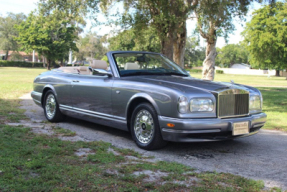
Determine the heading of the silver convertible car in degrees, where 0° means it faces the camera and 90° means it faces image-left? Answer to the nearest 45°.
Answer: approximately 315°

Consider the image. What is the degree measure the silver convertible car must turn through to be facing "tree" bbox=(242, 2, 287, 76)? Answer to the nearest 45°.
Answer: approximately 135° to its left

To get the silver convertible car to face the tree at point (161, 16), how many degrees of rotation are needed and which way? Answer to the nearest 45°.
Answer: approximately 135° to its left

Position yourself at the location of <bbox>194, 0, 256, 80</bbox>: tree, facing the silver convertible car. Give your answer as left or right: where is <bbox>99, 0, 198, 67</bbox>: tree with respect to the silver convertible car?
right

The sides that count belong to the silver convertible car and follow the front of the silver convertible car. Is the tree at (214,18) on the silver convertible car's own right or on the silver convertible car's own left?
on the silver convertible car's own left
